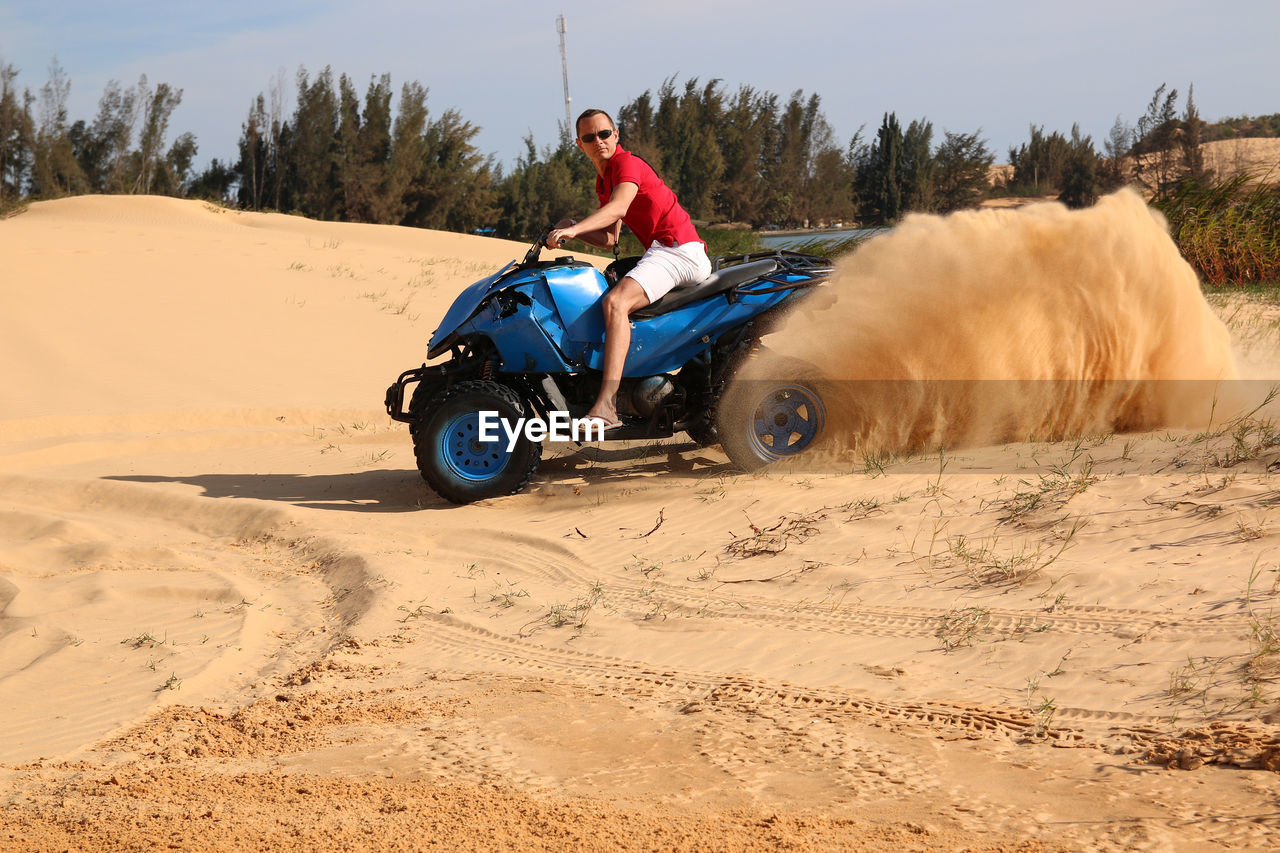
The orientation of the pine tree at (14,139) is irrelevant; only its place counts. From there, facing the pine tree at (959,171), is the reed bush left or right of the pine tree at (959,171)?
right

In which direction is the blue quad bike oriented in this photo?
to the viewer's left

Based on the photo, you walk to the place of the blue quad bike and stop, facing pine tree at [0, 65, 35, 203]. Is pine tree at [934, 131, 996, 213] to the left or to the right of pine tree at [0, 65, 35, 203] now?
right

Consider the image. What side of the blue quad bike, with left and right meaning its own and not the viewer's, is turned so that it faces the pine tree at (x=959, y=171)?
right

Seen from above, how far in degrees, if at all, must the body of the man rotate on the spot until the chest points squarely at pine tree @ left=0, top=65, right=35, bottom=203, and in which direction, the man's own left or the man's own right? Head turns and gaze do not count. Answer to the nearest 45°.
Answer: approximately 45° to the man's own right

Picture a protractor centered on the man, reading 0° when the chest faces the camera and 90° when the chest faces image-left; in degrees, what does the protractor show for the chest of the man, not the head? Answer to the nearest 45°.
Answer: approximately 90°

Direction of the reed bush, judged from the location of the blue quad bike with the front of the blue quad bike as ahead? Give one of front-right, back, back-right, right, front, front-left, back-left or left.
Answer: back-right

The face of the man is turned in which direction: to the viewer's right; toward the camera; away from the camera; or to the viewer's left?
toward the camera
